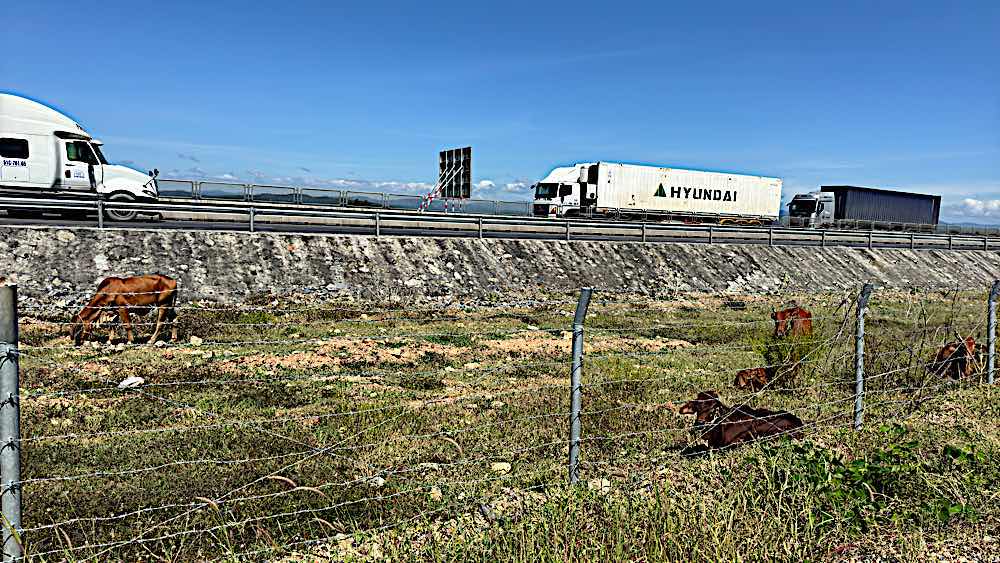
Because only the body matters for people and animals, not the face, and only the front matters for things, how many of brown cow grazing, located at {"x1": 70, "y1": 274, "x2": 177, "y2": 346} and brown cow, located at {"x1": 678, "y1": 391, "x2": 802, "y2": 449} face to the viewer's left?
2

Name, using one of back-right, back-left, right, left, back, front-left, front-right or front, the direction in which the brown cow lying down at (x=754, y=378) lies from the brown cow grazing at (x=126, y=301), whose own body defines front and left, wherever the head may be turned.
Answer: back-left

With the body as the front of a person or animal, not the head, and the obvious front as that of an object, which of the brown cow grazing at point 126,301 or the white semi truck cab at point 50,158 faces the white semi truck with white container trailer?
the white semi truck cab

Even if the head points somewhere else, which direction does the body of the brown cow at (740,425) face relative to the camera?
to the viewer's left

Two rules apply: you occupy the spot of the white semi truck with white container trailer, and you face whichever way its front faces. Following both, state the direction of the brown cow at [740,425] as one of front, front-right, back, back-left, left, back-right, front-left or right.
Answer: front-left

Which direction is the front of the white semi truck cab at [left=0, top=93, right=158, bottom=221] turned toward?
to the viewer's right

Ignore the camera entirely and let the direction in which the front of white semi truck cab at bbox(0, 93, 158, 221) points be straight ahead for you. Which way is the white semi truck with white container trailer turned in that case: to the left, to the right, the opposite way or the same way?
the opposite way

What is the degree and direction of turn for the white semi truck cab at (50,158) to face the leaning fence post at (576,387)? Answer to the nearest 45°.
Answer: approximately 90° to its right

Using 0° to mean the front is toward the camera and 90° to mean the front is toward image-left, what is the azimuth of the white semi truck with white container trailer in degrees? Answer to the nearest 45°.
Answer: approximately 45°

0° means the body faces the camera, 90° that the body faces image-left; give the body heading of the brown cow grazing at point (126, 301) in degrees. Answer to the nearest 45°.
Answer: approximately 90°

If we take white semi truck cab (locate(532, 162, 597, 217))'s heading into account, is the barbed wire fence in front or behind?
in front

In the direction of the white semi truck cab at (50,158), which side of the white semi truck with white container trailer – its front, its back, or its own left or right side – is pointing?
front

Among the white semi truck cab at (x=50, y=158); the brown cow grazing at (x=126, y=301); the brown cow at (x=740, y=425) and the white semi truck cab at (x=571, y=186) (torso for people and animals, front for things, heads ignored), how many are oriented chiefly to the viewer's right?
1
